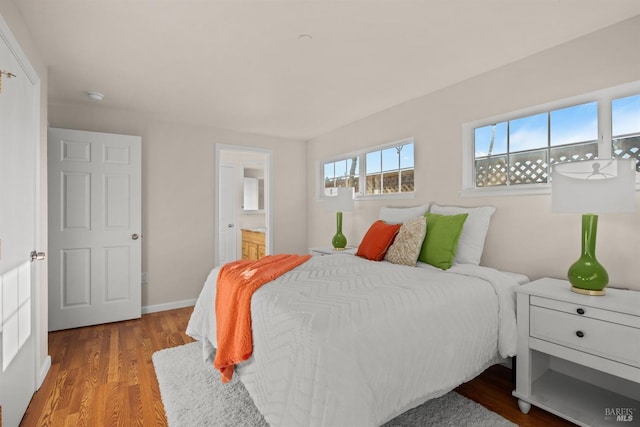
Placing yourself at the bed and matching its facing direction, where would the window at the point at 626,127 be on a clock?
The window is roughly at 7 o'clock from the bed.

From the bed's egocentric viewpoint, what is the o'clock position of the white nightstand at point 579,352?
The white nightstand is roughly at 7 o'clock from the bed.

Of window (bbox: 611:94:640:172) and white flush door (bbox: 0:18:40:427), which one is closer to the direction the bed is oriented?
the white flush door

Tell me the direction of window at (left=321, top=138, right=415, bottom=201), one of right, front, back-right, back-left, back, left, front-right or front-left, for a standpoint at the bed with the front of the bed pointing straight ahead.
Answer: back-right

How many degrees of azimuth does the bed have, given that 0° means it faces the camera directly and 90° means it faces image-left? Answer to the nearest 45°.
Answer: approximately 45°

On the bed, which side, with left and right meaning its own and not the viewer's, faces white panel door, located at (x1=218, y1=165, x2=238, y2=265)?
right

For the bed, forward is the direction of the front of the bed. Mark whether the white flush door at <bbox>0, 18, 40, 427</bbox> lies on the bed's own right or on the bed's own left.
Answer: on the bed's own right

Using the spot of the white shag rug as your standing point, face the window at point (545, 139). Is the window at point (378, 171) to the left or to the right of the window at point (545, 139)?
left

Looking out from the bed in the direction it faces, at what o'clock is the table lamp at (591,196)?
The table lamp is roughly at 7 o'clock from the bed.
